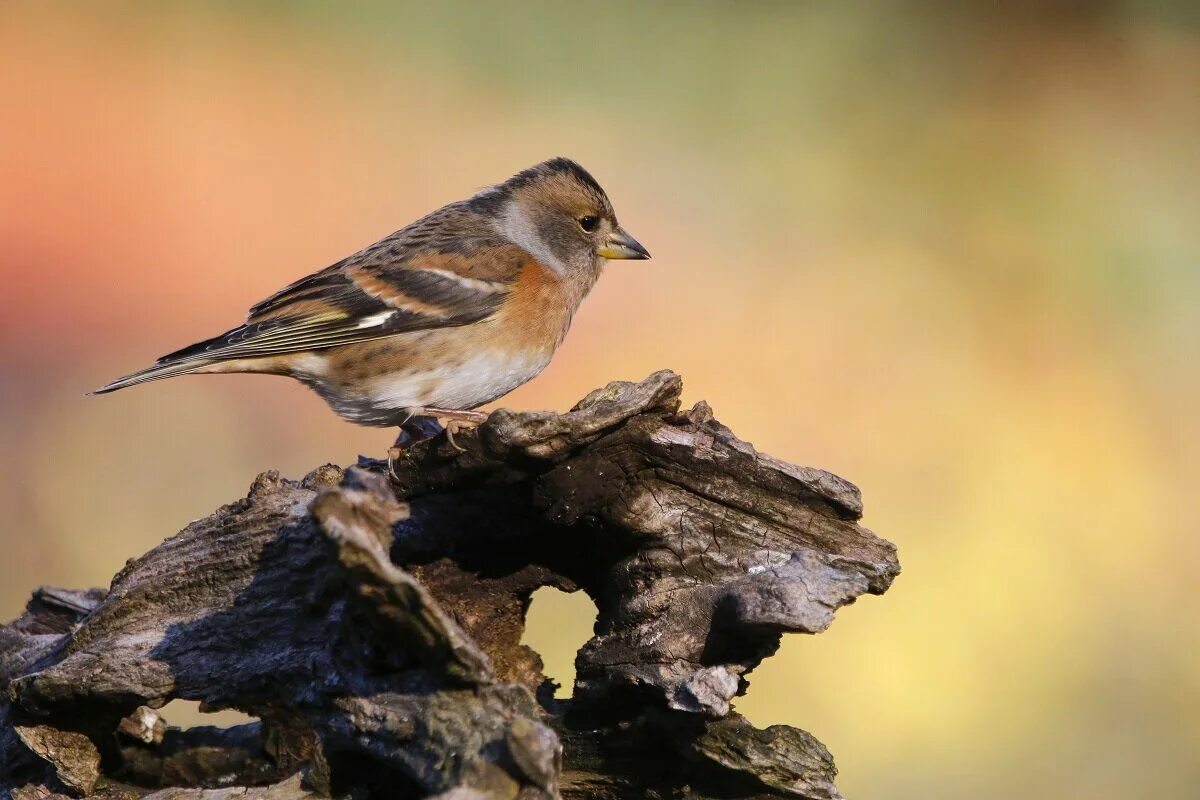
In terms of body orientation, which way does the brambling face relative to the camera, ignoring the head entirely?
to the viewer's right
